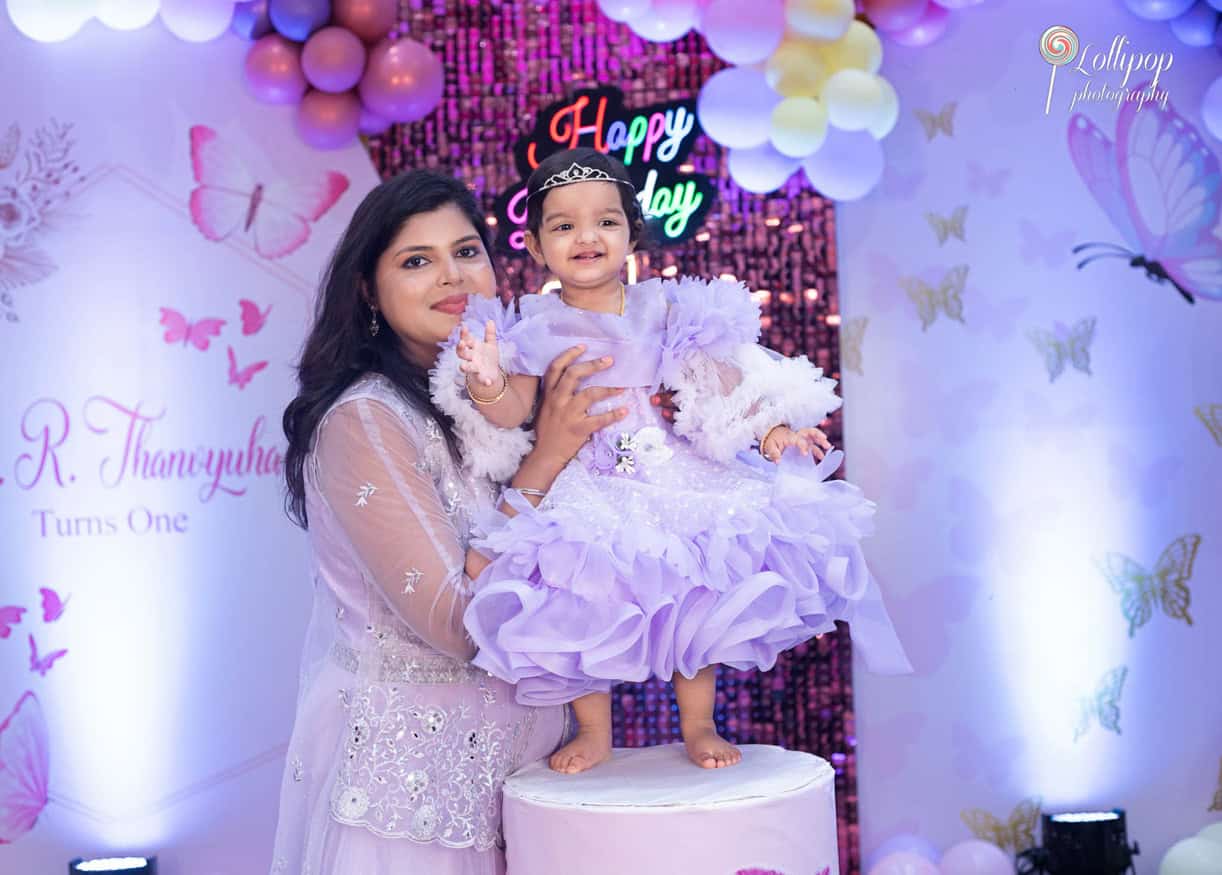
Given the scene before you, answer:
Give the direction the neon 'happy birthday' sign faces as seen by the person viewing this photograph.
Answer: facing the viewer

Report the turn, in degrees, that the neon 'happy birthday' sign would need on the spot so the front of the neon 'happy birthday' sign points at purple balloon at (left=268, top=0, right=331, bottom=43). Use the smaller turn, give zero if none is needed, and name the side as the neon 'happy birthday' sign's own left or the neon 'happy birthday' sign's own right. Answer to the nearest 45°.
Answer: approximately 90° to the neon 'happy birthday' sign's own right

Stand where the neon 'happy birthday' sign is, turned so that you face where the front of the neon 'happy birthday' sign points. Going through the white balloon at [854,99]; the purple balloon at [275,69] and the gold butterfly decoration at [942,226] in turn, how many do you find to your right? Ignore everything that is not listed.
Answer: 1

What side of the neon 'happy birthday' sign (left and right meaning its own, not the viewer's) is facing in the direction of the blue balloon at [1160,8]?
left

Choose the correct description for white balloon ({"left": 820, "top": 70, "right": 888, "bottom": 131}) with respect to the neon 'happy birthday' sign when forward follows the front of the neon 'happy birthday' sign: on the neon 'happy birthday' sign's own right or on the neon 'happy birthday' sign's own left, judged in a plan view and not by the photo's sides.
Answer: on the neon 'happy birthday' sign's own left

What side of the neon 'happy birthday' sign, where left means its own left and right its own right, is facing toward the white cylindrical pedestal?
front

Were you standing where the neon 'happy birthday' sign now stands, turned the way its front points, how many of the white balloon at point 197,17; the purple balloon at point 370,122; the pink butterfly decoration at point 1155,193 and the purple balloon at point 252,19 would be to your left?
1

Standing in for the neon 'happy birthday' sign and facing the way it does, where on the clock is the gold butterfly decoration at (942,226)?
The gold butterfly decoration is roughly at 9 o'clock from the neon 'happy birthday' sign.

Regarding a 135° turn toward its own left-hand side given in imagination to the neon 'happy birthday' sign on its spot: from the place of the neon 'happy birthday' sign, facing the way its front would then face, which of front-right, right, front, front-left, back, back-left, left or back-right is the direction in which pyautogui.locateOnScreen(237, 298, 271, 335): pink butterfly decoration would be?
back-left
